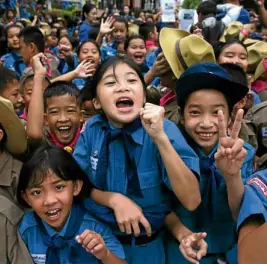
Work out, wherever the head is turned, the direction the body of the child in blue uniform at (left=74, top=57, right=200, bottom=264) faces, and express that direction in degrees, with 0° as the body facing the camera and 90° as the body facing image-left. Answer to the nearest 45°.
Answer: approximately 0°

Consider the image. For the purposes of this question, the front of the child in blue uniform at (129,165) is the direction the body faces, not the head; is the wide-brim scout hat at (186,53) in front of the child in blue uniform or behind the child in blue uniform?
behind

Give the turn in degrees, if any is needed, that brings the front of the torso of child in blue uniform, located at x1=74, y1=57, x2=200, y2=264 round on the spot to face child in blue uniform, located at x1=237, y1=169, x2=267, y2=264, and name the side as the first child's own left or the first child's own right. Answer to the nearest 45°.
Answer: approximately 45° to the first child's own left

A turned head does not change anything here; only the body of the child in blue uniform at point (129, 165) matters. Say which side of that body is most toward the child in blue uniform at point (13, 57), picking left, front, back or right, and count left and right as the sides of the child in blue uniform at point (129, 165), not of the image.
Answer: back

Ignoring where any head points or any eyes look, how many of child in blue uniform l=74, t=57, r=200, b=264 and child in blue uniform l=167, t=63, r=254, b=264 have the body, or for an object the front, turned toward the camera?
2

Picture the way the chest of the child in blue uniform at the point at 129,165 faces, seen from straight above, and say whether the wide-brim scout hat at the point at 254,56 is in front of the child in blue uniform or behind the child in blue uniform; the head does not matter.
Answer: behind
